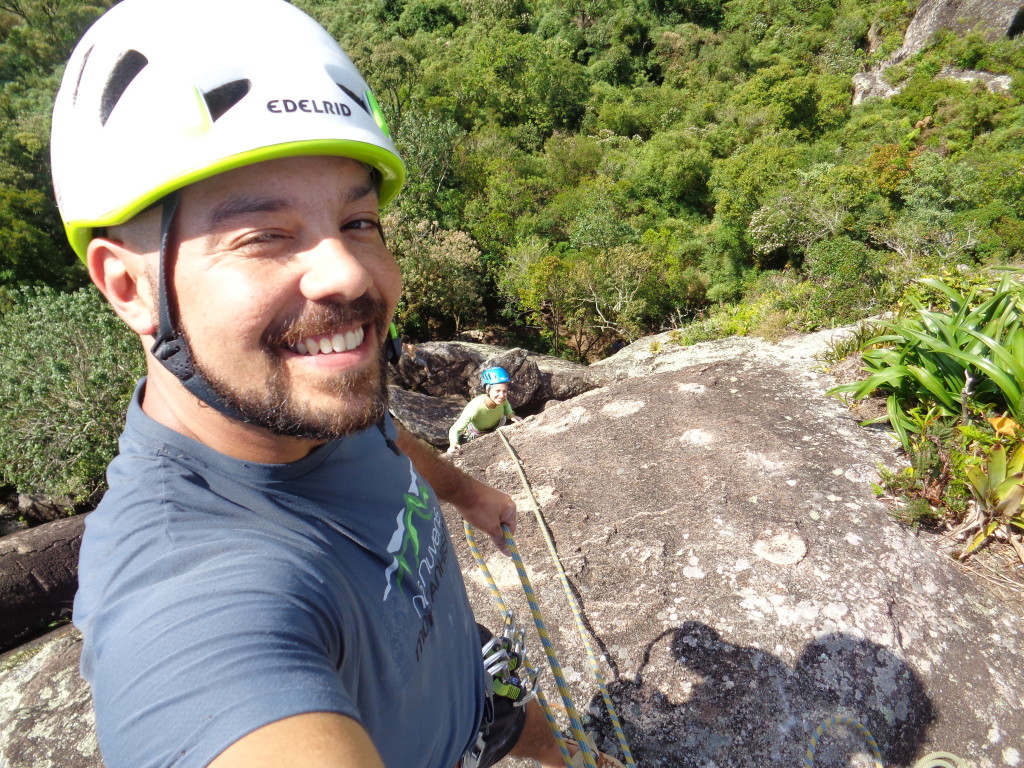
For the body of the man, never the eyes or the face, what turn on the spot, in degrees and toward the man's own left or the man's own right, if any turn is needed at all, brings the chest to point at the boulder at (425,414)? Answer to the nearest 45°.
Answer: approximately 135° to the man's own left

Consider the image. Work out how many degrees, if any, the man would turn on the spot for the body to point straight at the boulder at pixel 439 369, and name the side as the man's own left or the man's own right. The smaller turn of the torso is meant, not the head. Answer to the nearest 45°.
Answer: approximately 135° to the man's own left

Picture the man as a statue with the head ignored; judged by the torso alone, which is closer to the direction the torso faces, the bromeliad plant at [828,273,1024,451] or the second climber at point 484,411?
the bromeliad plant

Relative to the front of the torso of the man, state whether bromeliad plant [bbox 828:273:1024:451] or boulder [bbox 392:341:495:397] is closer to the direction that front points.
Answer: the bromeliad plant

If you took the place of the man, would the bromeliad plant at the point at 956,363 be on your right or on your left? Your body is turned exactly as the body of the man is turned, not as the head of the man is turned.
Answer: on your left

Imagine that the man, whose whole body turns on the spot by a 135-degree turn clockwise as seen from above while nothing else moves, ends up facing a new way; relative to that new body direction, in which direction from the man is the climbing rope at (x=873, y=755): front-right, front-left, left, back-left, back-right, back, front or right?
back
